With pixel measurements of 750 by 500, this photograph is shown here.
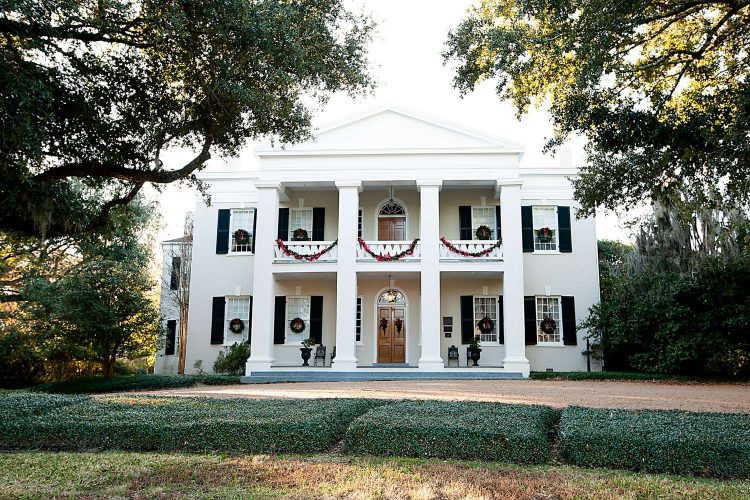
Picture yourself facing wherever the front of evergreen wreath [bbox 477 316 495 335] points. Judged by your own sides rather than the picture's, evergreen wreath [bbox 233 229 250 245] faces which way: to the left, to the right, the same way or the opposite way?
the same way

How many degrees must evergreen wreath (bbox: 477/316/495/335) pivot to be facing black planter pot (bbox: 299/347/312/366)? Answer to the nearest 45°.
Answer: approximately 90° to its right

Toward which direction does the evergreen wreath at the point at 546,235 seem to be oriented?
toward the camera

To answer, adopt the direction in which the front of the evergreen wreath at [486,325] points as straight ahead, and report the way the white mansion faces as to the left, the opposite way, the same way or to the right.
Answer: the same way

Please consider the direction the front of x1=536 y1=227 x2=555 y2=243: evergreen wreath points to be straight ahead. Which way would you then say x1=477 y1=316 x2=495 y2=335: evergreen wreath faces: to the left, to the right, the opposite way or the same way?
the same way

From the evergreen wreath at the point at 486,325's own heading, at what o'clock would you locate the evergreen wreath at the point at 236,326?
the evergreen wreath at the point at 236,326 is roughly at 3 o'clock from the evergreen wreath at the point at 486,325.

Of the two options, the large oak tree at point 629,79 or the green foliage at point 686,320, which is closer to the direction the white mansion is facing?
the large oak tree

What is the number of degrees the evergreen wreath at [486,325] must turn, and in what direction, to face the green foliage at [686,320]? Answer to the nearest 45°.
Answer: approximately 90° to its left

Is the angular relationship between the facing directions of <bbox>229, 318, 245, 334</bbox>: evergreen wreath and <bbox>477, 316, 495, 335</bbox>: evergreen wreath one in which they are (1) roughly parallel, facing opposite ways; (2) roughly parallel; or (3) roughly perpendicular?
roughly parallel

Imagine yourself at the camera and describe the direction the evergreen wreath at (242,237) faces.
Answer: facing the viewer

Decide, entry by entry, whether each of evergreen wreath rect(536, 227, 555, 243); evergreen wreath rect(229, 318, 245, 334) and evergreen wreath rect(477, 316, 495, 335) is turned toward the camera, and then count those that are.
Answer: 3

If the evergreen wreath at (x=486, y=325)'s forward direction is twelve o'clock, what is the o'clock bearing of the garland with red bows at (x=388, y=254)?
The garland with red bows is roughly at 2 o'clock from the evergreen wreath.

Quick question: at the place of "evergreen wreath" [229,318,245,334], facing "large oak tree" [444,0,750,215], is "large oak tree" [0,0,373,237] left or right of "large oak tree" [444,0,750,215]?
right

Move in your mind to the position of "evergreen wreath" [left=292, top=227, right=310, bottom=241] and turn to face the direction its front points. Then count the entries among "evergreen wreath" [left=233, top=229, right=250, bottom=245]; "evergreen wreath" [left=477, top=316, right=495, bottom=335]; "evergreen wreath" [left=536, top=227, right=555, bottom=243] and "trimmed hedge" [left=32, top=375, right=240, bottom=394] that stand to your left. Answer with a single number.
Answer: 2

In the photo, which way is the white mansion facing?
toward the camera

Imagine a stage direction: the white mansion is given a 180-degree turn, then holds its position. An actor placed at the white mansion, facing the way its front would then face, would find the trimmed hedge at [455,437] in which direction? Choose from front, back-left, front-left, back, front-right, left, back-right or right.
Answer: back

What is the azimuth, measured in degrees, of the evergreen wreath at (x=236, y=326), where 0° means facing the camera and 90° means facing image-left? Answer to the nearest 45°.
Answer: approximately 0°

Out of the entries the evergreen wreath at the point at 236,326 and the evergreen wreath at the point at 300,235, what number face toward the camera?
2

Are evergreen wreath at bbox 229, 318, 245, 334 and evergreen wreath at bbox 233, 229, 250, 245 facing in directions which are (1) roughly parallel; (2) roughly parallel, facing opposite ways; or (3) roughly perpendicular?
roughly parallel

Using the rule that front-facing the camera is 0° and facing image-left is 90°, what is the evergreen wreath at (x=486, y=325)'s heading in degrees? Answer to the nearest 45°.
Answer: approximately 0°
